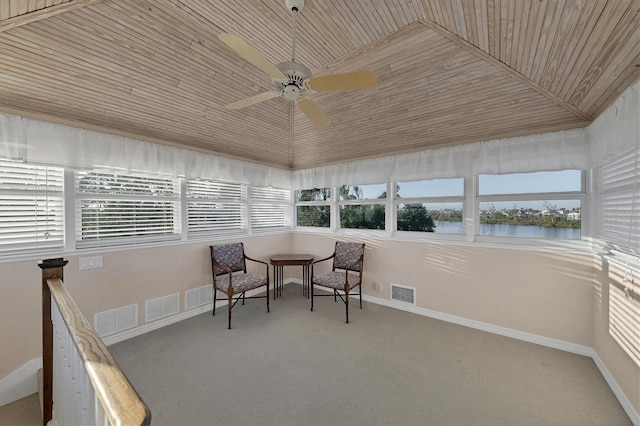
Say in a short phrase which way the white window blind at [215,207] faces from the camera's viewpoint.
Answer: facing the viewer and to the right of the viewer

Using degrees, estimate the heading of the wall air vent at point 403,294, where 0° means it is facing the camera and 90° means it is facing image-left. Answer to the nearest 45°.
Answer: approximately 45°

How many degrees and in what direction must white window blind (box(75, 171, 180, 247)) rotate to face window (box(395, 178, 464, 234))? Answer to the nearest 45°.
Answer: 0° — it already faces it

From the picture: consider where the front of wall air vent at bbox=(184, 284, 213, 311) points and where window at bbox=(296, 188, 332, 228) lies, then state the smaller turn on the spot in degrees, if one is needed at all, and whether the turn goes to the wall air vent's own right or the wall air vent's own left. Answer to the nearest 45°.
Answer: approximately 45° to the wall air vent's own left

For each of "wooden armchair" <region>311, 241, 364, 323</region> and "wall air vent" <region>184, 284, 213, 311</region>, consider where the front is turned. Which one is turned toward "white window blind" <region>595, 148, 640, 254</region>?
the wall air vent

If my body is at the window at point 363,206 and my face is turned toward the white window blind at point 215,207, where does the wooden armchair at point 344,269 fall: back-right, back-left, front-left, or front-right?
front-left

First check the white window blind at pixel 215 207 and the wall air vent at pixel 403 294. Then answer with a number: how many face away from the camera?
0

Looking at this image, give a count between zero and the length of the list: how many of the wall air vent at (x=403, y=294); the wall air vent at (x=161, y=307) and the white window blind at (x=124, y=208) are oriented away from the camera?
0

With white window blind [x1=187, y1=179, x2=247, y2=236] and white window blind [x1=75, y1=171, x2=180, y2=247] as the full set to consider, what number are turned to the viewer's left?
0

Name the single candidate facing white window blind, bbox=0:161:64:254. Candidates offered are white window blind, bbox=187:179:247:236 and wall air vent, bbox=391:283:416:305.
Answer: the wall air vent

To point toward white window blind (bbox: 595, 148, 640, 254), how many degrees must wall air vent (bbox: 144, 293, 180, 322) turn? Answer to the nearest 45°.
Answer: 0° — it already faces it

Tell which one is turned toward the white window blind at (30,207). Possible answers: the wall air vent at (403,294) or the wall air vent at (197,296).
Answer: the wall air vent at (403,294)

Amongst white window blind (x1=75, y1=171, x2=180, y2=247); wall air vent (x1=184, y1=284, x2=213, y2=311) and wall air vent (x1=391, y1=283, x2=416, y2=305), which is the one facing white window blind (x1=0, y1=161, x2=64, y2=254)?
wall air vent (x1=391, y1=283, x2=416, y2=305)
